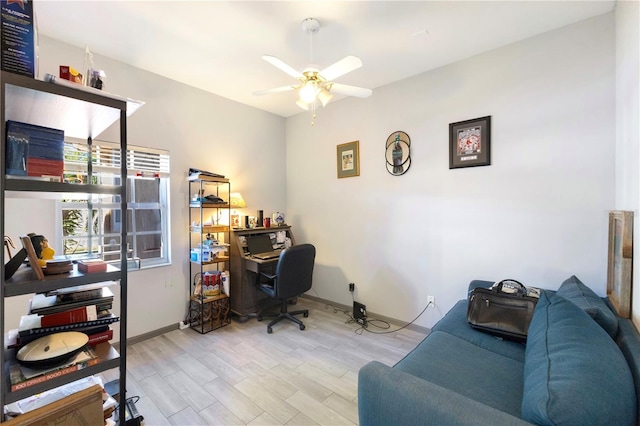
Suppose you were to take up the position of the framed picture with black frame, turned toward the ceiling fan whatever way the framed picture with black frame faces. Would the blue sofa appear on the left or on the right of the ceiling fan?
left

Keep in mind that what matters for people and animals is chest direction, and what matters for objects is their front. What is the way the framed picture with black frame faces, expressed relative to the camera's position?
facing the viewer and to the left of the viewer

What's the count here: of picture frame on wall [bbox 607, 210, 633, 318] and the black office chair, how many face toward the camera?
0

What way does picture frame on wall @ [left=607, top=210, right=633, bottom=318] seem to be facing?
to the viewer's left

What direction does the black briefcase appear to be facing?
toward the camera

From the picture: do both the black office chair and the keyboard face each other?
yes

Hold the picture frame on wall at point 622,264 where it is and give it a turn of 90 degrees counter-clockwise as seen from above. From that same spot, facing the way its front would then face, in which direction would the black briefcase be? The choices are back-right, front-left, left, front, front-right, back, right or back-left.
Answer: right

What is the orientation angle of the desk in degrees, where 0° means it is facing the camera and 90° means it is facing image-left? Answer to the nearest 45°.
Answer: approximately 315°

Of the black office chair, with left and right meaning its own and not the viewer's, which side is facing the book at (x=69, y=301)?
left

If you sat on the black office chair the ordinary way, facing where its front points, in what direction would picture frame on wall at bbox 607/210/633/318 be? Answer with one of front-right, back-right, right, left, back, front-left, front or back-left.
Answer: back

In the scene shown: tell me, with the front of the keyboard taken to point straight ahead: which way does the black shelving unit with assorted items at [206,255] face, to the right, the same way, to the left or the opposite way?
the same way

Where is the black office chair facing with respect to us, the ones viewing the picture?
facing away from the viewer and to the left of the viewer

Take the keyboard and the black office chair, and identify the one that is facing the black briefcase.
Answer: the keyboard
